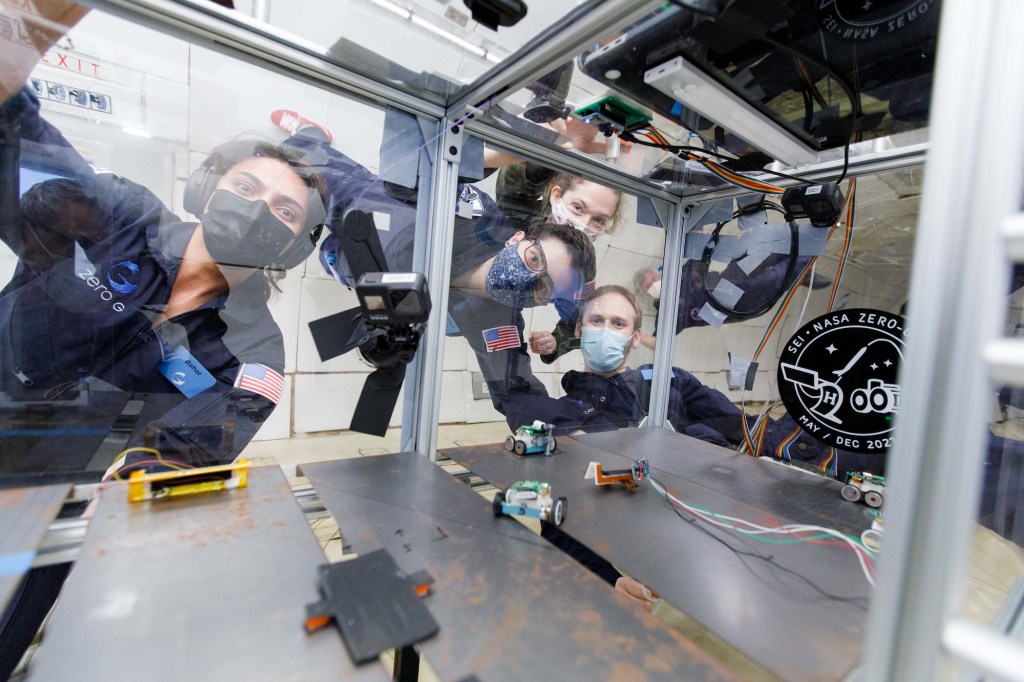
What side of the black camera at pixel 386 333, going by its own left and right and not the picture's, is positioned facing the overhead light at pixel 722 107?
left

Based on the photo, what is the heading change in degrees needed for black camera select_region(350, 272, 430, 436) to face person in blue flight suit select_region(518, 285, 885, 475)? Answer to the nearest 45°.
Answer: approximately 135° to its left

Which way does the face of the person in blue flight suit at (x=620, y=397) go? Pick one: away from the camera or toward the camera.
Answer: toward the camera

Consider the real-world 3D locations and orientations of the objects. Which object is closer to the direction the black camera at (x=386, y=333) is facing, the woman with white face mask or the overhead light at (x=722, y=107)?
the overhead light

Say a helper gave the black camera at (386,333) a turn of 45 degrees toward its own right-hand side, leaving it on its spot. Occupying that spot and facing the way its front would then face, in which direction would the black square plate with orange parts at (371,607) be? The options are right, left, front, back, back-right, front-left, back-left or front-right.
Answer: front-left

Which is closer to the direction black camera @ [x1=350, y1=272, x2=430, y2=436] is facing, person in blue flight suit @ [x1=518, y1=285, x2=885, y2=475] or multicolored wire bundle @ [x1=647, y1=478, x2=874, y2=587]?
the multicolored wire bundle

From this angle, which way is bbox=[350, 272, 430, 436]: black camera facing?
toward the camera
